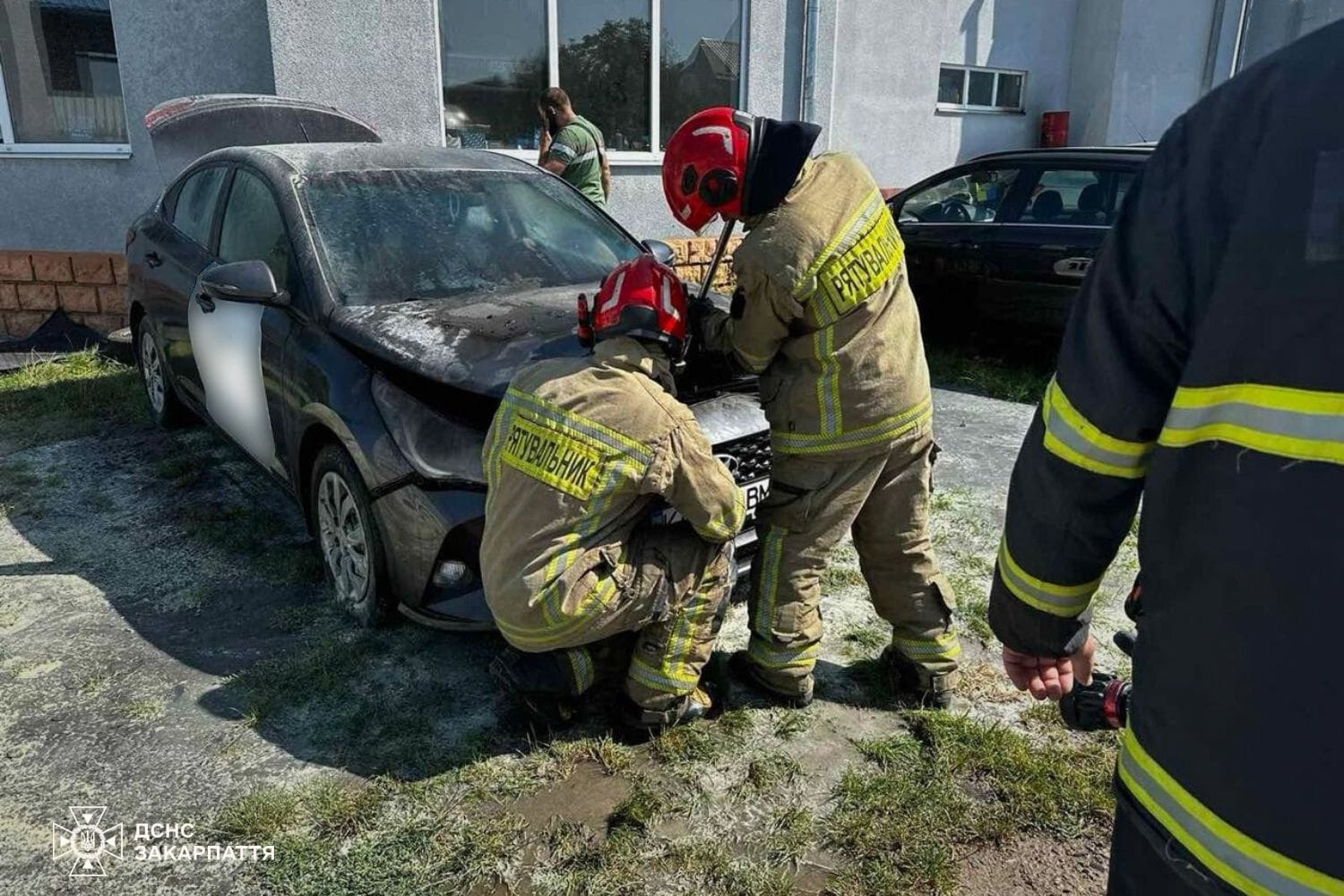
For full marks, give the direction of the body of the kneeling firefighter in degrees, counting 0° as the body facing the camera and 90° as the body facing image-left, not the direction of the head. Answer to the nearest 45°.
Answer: approximately 225°

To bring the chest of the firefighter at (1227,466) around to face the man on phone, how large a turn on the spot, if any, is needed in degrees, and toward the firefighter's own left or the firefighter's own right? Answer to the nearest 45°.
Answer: approximately 45° to the firefighter's own left

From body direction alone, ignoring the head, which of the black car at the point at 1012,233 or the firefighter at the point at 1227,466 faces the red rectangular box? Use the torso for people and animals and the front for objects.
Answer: the firefighter

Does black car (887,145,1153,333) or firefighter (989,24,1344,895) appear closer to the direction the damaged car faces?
the firefighter

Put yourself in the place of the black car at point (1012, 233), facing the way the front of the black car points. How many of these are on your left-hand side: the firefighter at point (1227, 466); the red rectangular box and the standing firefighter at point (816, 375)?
2

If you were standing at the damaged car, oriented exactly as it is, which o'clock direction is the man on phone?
The man on phone is roughly at 8 o'clock from the damaged car.

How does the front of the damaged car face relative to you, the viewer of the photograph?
facing the viewer and to the right of the viewer

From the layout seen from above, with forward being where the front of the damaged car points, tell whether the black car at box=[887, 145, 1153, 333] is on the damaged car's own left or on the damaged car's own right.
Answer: on the damaged car's own left

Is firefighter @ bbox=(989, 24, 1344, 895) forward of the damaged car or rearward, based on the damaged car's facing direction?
forward

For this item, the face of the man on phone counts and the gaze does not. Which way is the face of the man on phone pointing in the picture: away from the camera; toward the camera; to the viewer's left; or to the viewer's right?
to the viewer's left

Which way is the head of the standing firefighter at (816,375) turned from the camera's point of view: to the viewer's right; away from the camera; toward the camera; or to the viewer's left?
to the viewer's left

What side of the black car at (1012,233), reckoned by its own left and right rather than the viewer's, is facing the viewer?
left

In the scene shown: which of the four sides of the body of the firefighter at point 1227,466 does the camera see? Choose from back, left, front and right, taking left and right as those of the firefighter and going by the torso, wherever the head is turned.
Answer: back
